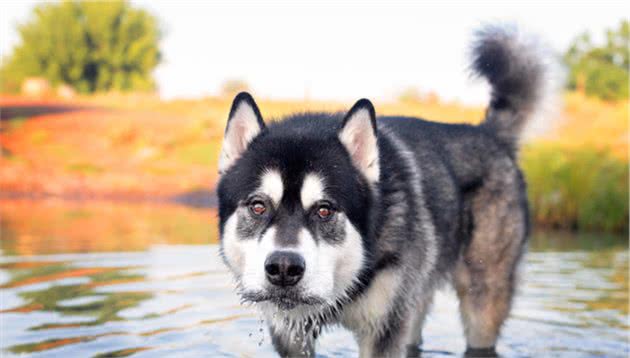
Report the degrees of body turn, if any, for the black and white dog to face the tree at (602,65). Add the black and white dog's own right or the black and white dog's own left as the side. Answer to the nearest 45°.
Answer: approximately 135° to the black and white dog's own right

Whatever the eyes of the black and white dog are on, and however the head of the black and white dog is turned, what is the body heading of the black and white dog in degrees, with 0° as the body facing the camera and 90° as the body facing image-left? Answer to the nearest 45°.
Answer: approximately 45°

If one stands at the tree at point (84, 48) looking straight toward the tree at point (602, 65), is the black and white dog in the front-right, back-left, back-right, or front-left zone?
front-right

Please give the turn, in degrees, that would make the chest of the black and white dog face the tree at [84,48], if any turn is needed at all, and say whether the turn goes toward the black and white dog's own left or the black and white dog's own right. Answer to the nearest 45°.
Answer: approximately 90° to the black and white dog's own right

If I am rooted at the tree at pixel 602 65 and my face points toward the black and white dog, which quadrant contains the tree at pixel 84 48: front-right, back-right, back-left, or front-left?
front-right

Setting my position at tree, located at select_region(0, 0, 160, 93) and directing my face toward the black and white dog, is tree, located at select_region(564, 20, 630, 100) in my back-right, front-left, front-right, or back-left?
front-left
